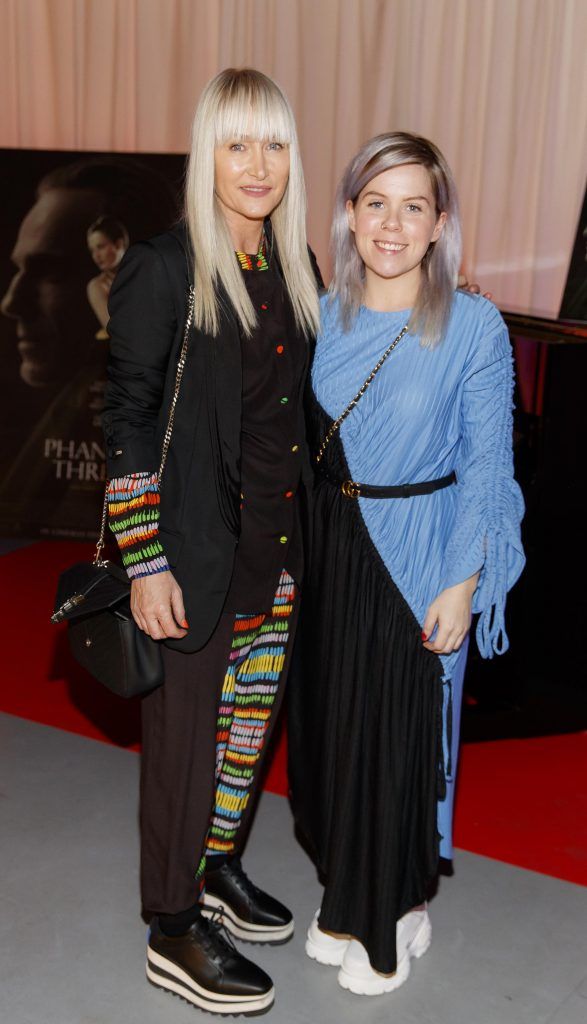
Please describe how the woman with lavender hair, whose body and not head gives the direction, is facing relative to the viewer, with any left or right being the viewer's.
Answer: facing the viewer and to the left of the viewer

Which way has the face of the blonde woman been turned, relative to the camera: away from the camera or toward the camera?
toward the camera

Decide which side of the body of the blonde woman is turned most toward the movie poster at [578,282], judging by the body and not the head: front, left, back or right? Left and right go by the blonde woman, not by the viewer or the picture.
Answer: left

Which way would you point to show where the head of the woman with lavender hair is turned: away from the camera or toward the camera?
toward the camera

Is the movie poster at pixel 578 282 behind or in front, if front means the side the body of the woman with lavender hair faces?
behind

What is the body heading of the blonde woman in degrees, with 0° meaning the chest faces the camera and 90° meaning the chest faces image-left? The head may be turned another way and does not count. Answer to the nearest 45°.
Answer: approximately 315°

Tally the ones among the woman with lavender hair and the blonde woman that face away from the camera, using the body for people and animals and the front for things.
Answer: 0
